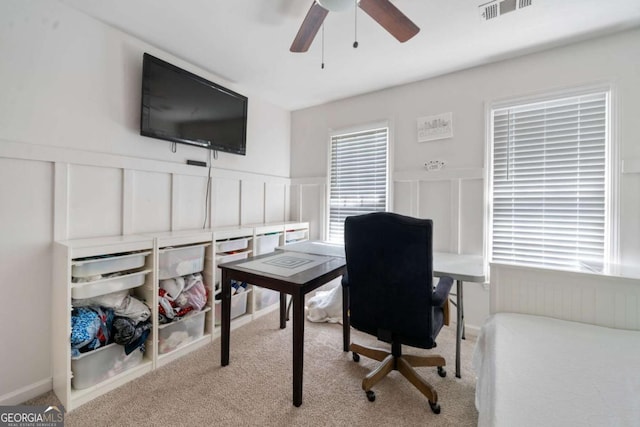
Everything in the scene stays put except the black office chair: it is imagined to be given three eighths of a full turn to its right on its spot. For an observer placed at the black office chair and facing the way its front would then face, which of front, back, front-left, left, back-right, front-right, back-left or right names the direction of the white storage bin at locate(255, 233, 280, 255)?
back-right

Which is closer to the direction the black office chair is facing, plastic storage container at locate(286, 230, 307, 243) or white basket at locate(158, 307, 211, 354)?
the plastic storage container

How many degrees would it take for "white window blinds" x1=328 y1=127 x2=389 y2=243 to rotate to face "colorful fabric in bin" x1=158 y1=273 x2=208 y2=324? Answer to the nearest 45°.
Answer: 0° — it already faces it

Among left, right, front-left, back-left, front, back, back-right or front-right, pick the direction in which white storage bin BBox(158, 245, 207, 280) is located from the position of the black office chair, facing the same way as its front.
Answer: back-left

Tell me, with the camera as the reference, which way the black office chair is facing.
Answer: facing away from the viewer and to the right of the viewer

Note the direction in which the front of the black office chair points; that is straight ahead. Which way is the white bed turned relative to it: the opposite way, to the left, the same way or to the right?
the opposite way

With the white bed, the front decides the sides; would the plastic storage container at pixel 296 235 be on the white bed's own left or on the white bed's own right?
on the white bed's own right

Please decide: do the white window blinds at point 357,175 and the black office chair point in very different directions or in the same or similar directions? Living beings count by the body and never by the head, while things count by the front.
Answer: very different directions

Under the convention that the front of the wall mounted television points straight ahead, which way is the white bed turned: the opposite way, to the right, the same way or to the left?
to the right

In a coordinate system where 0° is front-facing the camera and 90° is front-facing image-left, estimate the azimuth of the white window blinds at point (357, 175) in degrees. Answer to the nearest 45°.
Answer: approximately 45°

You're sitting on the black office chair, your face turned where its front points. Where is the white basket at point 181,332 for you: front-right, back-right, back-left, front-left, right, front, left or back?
back-left
